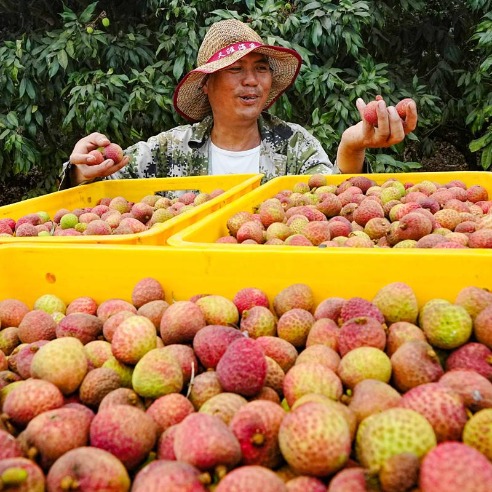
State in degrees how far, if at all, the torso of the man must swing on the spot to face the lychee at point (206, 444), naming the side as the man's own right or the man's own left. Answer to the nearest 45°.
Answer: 0° — they already face it

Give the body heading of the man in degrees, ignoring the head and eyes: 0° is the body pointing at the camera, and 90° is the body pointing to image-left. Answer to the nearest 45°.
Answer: approximately 0°

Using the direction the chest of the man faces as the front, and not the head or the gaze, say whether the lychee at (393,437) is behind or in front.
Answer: in front

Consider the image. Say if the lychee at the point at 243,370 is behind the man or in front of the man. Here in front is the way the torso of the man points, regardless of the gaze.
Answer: in front

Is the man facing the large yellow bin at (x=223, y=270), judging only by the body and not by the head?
yes

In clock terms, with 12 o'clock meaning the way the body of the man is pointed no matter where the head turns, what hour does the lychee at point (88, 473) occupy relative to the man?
The lychee is roughly at 12 o'clock from the man.
